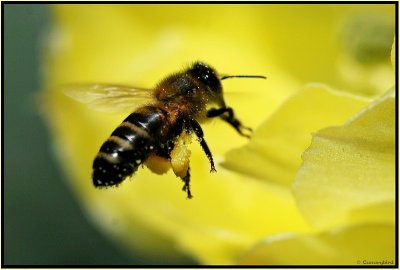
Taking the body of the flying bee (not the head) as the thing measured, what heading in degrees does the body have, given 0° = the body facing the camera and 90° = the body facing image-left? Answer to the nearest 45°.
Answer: approximately 270°
